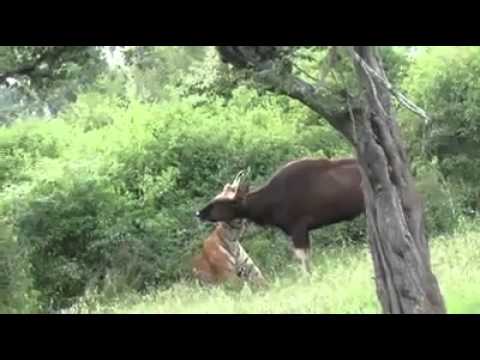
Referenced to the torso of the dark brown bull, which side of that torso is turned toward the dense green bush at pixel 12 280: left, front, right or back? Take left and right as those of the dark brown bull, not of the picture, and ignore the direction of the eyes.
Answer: front

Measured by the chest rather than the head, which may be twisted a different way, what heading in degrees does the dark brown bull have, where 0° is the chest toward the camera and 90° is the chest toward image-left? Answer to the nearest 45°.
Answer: approximately 90°

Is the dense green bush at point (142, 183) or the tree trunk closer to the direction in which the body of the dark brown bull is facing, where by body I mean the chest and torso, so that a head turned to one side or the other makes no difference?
the dense green bush

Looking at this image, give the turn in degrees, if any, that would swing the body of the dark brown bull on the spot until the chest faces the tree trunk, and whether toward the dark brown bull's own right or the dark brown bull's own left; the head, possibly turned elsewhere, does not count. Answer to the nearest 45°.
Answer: approximately 90° to the dark brown bull's own left
